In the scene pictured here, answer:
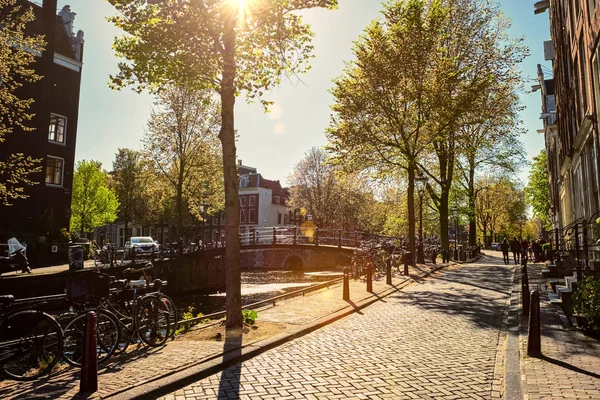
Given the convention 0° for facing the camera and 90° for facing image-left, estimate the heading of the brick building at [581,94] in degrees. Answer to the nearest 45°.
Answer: approximately 90°

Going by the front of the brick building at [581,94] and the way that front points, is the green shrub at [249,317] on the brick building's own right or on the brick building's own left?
on the brick building's own left

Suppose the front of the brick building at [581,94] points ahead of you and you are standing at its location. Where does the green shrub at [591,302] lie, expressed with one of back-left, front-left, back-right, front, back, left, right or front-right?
left

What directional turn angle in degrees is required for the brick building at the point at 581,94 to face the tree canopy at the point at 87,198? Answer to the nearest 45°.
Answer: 0° — it already faces it

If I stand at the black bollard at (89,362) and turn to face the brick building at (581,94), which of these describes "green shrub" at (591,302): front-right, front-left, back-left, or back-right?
front-right

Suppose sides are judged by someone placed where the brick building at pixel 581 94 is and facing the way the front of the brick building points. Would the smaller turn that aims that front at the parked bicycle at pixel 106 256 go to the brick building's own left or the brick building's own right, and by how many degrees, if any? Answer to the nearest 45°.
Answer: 0° — it already faces it

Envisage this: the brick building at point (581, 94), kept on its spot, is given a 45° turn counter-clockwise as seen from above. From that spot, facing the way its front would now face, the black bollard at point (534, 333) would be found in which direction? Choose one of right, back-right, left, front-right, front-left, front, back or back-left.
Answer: front-left

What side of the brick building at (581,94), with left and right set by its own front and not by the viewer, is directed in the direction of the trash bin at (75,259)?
front

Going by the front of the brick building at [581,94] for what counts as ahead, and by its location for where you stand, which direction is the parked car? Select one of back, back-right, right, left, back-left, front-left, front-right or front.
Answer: front

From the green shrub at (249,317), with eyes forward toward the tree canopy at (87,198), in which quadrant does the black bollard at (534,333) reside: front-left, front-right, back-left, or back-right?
back-right
